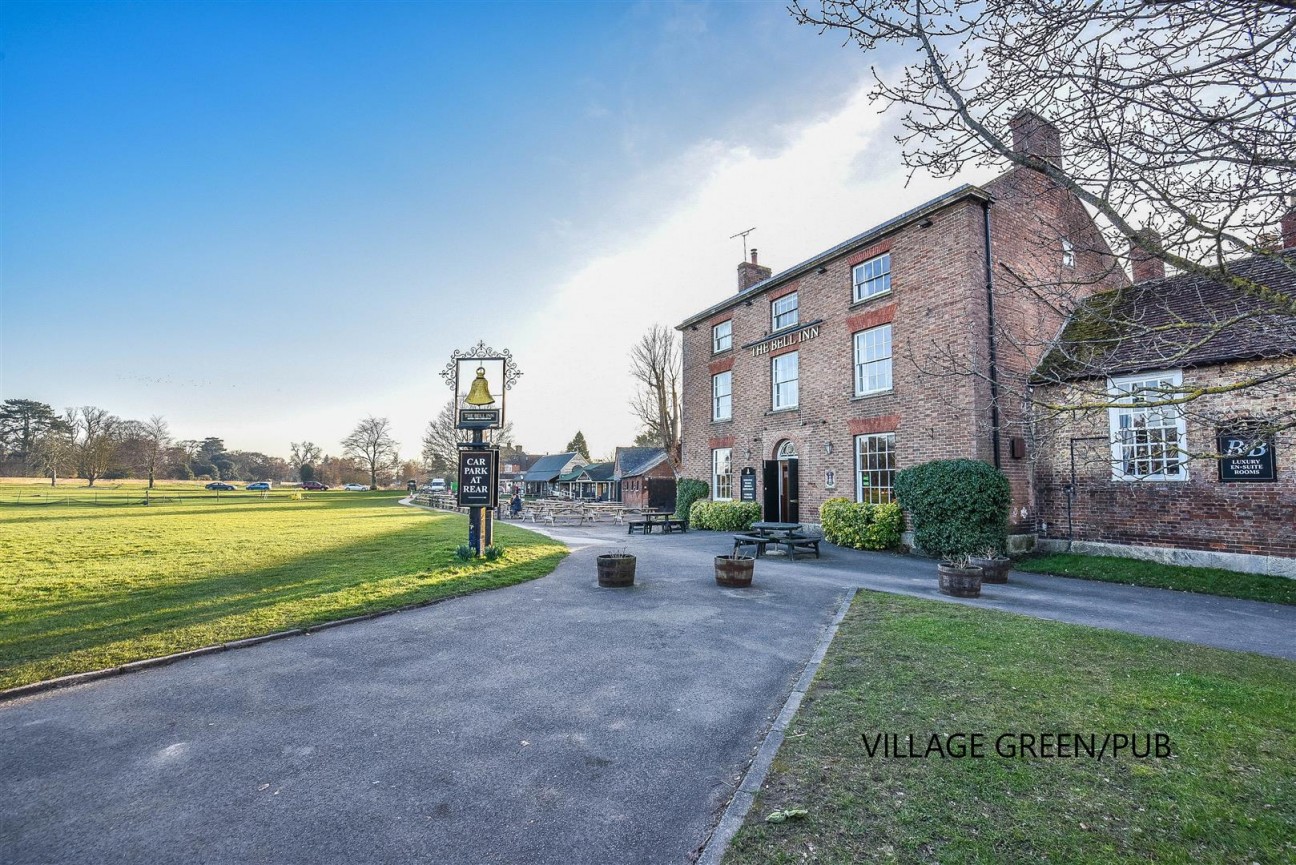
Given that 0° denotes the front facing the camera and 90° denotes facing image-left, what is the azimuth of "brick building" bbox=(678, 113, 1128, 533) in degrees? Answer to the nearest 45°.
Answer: approximately 45°

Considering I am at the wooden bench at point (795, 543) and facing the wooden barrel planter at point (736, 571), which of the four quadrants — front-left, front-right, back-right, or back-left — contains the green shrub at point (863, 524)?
back-left

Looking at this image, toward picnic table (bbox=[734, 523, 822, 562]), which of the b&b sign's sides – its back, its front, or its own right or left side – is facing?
right

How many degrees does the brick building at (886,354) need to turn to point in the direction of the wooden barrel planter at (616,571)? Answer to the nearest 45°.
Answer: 0° — it already faces it

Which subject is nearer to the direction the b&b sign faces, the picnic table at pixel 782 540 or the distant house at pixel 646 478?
the picnic table

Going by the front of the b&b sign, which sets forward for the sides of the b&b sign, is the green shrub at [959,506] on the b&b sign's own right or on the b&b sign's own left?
on the b&b sign's own right

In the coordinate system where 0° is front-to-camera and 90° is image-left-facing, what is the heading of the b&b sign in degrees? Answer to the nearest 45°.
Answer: approximately 0°

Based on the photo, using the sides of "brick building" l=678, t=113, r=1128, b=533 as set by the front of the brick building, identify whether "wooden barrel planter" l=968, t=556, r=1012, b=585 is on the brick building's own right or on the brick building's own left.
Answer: on the brick building's own left

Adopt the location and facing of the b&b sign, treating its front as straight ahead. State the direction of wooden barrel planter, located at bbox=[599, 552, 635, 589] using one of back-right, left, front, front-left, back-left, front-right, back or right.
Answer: front-right
